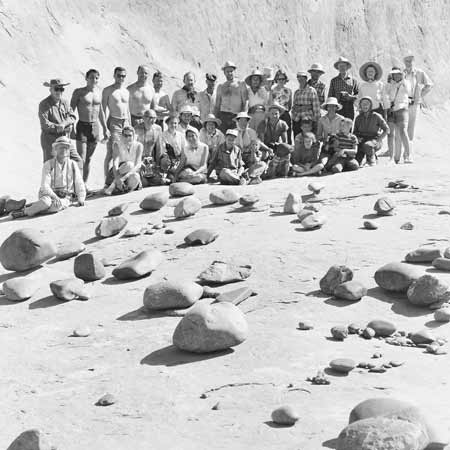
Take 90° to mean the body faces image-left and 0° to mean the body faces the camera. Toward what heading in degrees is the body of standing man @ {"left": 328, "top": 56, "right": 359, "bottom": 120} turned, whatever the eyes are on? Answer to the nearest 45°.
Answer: approximately 0°

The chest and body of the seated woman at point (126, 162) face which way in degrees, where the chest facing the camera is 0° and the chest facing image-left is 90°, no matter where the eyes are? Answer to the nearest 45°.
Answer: approximately 0°

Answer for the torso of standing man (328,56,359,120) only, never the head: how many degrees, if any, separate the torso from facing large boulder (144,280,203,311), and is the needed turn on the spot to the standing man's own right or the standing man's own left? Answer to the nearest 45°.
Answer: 0° — they already face it

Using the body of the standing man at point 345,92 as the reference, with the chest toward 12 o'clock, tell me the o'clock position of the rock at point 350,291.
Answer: The rock is roughly at 12 o'clock from the standing man.

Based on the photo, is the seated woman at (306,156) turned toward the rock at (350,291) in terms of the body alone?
yes
